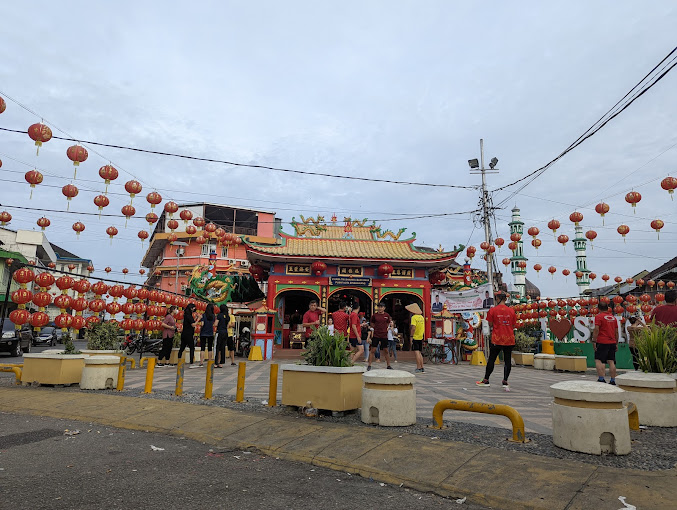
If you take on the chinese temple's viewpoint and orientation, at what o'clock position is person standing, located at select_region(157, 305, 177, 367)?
The person standing is roughly at 1 o'clock from the chinese temple.

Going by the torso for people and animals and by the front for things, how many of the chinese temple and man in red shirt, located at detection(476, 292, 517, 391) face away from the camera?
1

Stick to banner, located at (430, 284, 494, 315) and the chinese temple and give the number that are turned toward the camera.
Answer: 2

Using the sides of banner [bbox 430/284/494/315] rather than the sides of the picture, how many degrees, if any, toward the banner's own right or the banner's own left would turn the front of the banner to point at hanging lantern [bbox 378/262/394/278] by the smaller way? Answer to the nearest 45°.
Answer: approximately 90° to the banner's own right

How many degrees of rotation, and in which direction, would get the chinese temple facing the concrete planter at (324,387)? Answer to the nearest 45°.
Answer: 0° — it already faces it

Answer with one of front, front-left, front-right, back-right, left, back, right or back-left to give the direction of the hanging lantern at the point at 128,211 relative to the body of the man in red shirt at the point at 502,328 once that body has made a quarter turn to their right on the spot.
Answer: back

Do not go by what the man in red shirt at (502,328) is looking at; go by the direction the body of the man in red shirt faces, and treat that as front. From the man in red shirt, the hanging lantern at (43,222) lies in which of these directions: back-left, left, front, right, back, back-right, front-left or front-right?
left

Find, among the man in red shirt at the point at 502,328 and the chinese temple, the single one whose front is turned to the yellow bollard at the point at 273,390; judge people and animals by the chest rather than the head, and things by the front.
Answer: the chinese temple
